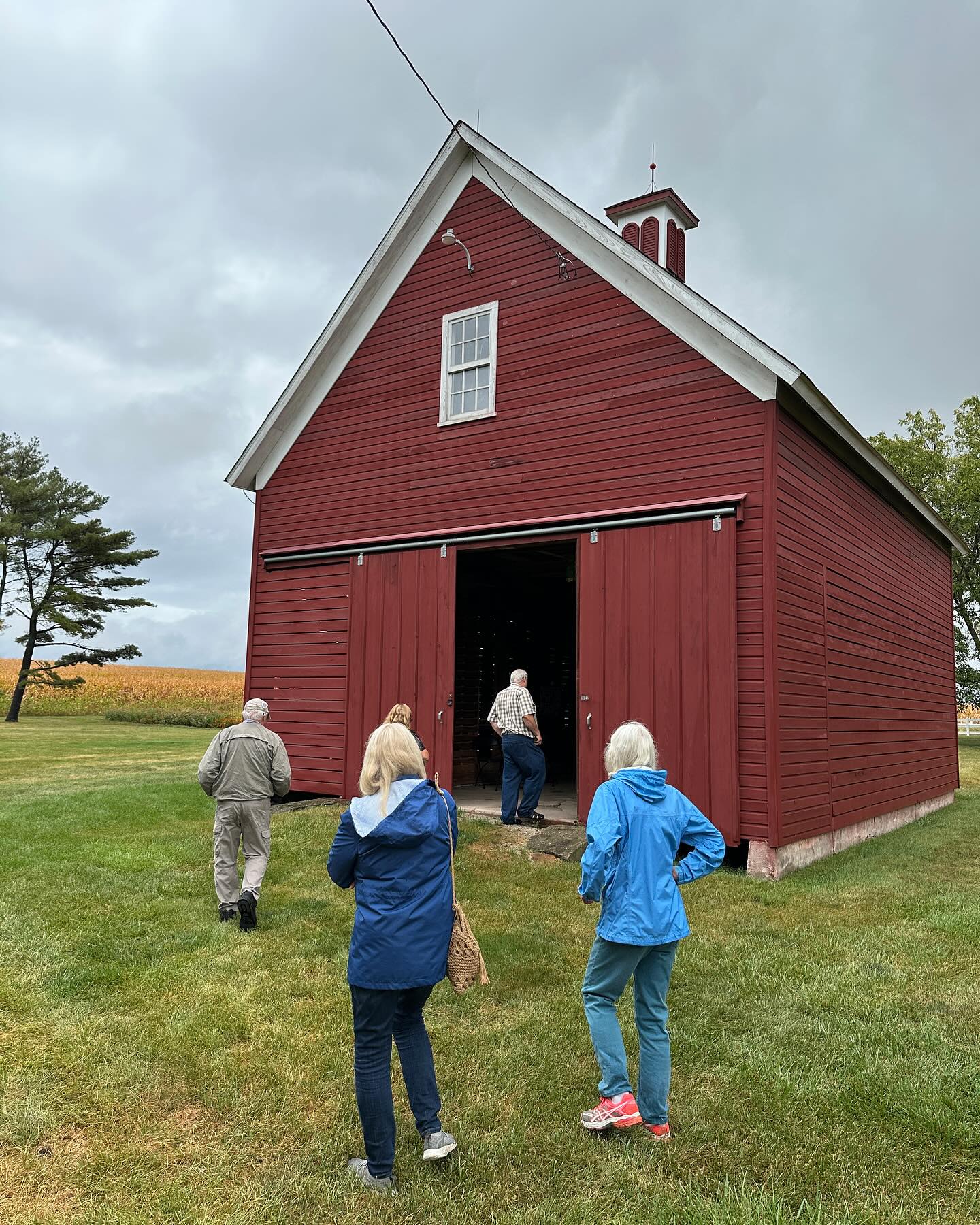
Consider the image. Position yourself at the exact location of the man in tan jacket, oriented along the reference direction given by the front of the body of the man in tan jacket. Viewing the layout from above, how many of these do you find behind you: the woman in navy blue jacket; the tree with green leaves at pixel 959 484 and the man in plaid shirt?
1

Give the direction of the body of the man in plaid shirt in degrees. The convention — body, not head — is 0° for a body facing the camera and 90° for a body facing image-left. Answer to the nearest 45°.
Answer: approximately 225°

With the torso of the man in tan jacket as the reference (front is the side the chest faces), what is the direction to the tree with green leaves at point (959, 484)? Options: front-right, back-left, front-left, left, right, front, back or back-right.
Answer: front-right

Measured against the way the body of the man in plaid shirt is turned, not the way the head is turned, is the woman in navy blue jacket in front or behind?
behind

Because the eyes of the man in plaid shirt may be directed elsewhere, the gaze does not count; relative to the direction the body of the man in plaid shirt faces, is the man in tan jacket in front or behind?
behind

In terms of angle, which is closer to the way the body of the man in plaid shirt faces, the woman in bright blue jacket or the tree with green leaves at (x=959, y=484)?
the tree with green leaves

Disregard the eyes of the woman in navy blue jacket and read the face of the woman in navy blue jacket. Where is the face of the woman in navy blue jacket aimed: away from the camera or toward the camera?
away from the camera

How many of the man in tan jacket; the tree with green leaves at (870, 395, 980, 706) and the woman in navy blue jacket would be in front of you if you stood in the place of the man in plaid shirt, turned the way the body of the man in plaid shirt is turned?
1

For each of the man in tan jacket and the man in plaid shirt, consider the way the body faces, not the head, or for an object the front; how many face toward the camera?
0

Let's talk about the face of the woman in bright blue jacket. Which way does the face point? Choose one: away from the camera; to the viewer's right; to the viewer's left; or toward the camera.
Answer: away from the camera

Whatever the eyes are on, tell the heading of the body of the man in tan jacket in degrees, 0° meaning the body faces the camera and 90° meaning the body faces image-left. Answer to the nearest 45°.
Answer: approximately 180°
